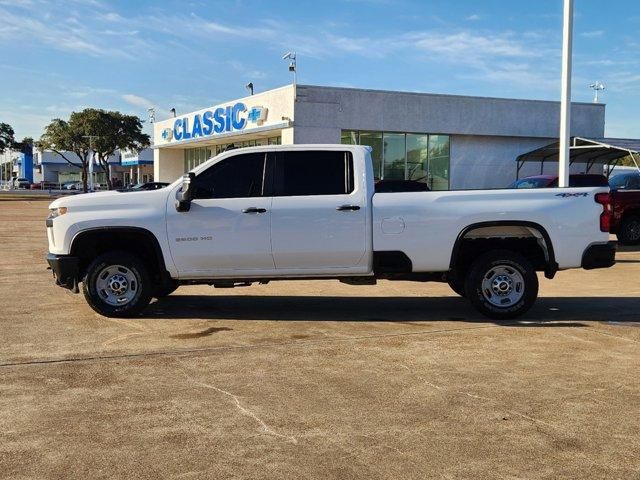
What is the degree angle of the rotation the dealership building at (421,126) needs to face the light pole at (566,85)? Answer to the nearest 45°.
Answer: approximately 45° to its left

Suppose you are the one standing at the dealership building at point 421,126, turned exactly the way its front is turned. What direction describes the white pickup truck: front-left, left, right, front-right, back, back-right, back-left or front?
front-left

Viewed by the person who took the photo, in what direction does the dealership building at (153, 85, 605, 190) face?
facing the viewer and to the left of the viewer

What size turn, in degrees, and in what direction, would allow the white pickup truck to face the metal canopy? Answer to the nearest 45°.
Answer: approximately 135° to its right

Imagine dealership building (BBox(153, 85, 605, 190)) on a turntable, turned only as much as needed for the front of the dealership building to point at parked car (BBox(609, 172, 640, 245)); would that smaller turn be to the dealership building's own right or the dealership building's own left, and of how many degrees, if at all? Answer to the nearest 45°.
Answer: approximately 90° to the dealership building's own left

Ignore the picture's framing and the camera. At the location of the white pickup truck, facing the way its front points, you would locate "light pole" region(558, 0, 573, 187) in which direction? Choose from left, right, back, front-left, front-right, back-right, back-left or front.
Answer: back-right

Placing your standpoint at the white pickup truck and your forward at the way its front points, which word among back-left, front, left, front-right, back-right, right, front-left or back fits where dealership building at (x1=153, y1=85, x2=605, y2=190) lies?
right

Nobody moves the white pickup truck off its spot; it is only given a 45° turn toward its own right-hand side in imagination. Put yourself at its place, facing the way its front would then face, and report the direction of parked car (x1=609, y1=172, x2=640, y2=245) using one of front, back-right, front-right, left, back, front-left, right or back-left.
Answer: right

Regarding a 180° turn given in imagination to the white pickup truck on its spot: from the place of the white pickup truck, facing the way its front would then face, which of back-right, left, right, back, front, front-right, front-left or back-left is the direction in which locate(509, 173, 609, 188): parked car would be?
front-left

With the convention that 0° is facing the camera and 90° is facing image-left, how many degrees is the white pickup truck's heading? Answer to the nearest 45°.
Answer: approximately 90°

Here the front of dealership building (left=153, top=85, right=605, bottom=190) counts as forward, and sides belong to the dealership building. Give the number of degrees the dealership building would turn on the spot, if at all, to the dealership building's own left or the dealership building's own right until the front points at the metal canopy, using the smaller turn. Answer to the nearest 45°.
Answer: approximately 135° to the dealership building's own left

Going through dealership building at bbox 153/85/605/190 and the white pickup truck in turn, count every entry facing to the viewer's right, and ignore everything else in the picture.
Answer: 0
